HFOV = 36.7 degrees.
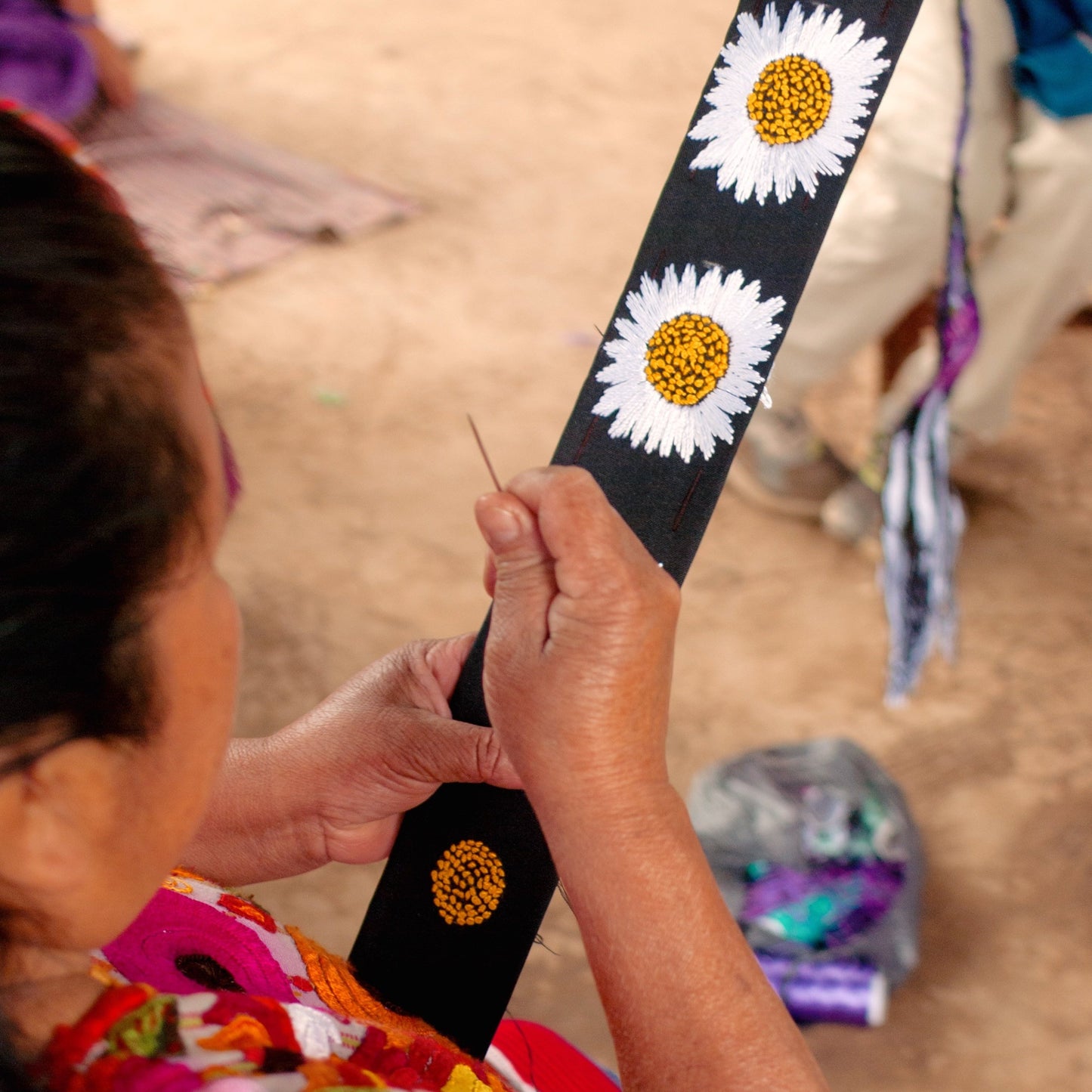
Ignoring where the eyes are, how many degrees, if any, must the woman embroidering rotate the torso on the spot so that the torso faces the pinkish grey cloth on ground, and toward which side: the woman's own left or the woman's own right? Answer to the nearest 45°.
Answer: approximately 45° to the woman's own left

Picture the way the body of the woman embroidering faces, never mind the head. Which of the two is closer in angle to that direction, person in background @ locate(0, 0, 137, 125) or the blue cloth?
the blue cloth

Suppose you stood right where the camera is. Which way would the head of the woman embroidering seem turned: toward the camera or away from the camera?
away from the camera

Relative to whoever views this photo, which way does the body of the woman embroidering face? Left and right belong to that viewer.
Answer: facing away from the viewer and to the right of the viewer
